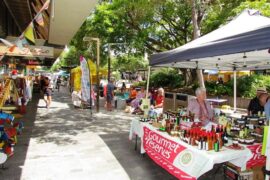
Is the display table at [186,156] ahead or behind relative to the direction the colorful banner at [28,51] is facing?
ahead

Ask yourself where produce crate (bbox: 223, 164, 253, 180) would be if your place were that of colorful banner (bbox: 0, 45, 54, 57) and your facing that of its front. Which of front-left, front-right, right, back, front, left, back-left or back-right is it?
front-left

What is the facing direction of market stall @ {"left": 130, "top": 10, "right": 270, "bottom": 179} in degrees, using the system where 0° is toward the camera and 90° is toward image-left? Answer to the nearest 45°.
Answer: approximately 45°
